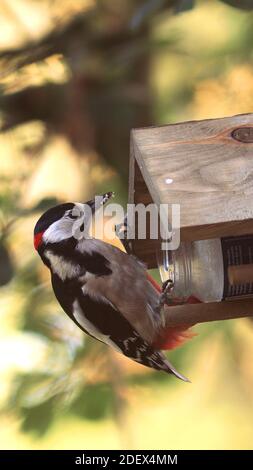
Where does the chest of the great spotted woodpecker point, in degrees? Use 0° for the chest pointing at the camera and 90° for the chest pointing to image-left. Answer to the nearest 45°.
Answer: approximately 270°
